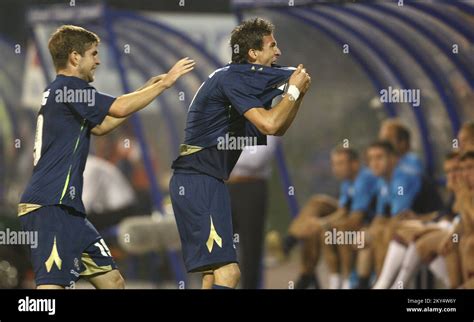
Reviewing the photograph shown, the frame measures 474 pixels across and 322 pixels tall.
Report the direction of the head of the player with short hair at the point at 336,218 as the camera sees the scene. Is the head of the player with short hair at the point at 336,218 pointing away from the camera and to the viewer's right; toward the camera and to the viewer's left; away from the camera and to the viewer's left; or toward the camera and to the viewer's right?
toward the camera and to the viewer's left

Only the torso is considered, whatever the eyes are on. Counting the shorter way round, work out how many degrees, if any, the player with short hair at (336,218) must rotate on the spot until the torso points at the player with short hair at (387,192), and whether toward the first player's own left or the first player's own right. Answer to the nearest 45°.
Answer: approximately 135° to the first player's own left

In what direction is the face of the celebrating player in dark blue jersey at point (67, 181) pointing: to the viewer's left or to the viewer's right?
to the viewer's right

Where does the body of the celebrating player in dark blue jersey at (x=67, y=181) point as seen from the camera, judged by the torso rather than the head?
to the viewer's right

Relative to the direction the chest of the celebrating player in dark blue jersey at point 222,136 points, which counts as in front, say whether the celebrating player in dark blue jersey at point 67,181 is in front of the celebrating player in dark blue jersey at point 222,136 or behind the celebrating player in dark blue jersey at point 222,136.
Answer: behind

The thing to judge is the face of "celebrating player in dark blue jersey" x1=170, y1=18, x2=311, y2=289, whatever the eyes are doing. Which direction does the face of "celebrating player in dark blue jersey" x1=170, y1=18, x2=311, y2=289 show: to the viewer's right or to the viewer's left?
to the viewer's right

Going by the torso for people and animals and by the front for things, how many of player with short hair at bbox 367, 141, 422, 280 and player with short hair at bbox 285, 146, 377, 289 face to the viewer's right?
0

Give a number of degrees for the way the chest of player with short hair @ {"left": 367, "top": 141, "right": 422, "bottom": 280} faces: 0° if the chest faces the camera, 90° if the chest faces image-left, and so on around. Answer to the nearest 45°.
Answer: approximately 45°

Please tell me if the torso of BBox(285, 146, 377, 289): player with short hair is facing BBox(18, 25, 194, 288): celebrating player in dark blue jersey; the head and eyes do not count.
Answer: yes

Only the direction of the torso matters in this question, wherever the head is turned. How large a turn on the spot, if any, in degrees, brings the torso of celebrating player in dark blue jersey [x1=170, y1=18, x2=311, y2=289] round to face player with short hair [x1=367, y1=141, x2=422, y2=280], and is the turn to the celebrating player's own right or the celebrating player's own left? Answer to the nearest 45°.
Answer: approximately 45° to the celebrating player's own left

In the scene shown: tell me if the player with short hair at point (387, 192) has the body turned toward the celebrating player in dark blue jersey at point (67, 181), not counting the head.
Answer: yes

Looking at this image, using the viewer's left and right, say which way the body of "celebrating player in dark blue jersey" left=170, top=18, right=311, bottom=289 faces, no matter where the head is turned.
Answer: facing to the right of the viewer
